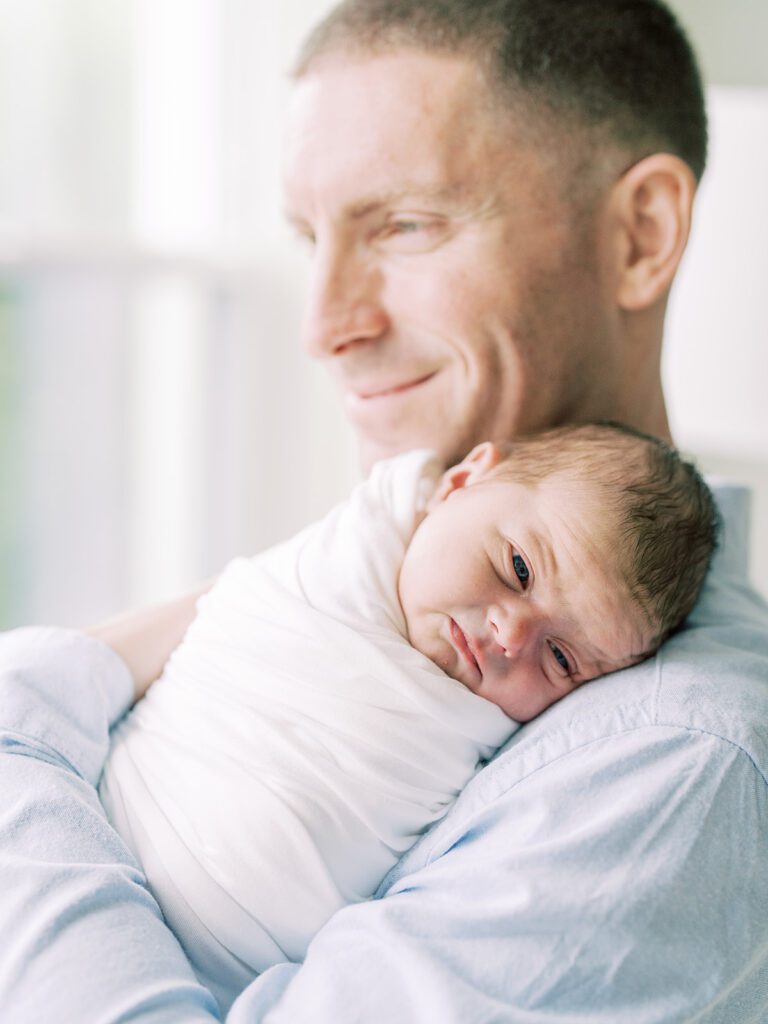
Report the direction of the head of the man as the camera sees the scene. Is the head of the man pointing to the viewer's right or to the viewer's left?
to the viewer's left

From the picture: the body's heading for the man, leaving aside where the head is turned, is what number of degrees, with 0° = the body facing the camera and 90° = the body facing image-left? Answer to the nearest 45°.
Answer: approximately 45°
